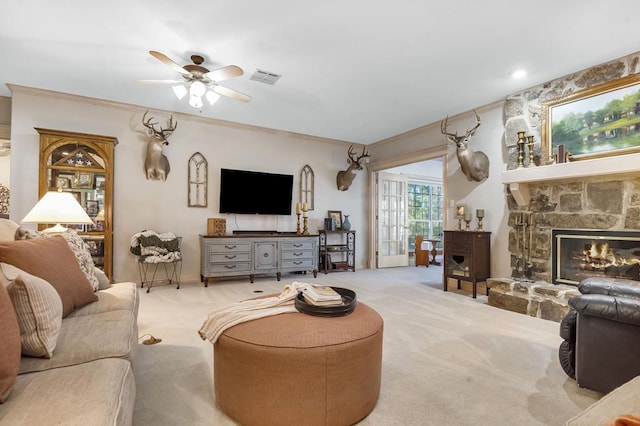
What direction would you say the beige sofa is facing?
to the viewer's right

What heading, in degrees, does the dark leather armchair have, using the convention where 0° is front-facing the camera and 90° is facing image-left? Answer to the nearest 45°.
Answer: approximately 90°

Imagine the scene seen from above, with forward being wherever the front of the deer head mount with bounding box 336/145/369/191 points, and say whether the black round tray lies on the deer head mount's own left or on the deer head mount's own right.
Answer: on the deer head mount's own right

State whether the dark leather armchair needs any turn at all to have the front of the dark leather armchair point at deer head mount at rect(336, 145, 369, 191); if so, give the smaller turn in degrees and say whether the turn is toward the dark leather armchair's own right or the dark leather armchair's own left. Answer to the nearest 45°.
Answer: approximately 45° to the dark leather armchair's own right

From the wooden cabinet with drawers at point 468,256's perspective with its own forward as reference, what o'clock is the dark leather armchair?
The dark leather armchair is roughly at 10 o'clock from the wooden cabinet with drawers.

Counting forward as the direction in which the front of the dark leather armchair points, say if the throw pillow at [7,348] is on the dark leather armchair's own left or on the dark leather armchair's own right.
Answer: on the dark leather armchair's own left

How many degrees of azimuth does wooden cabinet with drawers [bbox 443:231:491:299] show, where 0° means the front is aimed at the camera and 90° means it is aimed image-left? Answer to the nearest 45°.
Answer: approximately 45°

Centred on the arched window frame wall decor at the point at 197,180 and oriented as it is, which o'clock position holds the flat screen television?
The flat screen television is roughly at 9 o'clock from the arched window frame wall decor.

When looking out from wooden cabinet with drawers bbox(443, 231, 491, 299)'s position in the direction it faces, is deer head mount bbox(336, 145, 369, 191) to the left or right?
on its right

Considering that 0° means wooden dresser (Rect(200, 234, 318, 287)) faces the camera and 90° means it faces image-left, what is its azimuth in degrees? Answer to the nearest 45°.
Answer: approximately 0°
